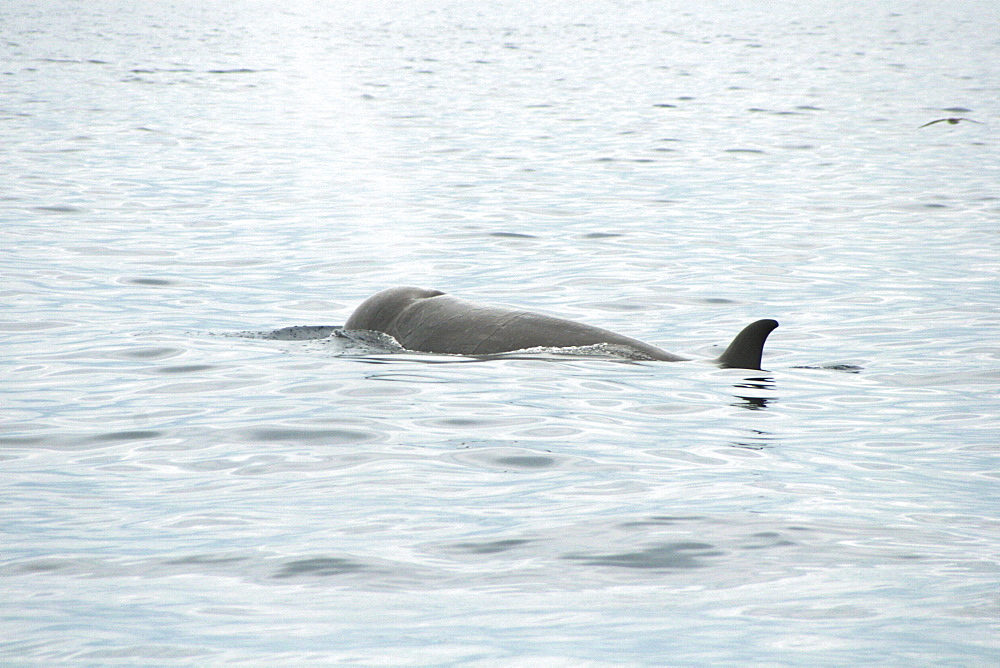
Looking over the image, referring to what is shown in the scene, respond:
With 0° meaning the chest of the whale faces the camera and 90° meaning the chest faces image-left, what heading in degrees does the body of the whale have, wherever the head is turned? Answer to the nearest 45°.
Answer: approximately 90°
